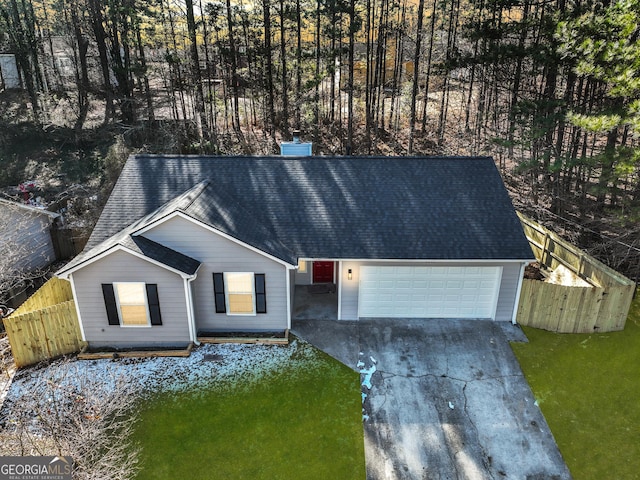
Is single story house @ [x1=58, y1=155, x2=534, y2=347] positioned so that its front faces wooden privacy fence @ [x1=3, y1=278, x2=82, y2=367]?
no

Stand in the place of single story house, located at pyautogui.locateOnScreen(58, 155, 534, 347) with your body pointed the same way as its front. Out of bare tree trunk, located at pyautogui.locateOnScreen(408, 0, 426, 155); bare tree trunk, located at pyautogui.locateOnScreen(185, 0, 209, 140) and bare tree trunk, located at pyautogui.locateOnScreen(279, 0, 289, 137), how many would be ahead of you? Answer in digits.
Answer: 0

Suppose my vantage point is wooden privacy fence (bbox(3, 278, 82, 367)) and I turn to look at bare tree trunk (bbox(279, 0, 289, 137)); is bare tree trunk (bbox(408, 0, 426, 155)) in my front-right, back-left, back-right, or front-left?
front-right

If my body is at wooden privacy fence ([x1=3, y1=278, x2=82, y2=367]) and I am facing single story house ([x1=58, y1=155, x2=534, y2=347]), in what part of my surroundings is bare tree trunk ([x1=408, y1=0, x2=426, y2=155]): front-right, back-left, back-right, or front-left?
front-left

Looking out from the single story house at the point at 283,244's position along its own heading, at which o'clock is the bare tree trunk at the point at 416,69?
The bare tree trunk is roughly at 7 o'clock from the single story house.

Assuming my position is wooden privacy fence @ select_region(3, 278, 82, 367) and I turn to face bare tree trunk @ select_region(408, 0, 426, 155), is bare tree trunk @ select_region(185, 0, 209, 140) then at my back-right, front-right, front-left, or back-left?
front-left

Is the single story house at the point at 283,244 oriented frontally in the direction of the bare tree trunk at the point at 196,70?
no

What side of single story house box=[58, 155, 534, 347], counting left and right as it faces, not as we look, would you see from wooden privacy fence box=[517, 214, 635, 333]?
left

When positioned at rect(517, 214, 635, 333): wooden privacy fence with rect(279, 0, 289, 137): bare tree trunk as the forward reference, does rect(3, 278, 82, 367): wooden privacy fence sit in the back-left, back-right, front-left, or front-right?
front-left

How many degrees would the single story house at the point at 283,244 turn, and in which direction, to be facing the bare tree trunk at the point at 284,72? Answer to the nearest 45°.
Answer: approximately 180°

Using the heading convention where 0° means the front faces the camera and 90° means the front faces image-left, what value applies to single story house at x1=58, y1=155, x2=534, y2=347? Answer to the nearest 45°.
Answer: approximately 0°

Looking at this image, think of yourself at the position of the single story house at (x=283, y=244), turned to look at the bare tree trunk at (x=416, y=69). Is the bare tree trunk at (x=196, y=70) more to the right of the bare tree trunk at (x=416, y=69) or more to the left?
left
